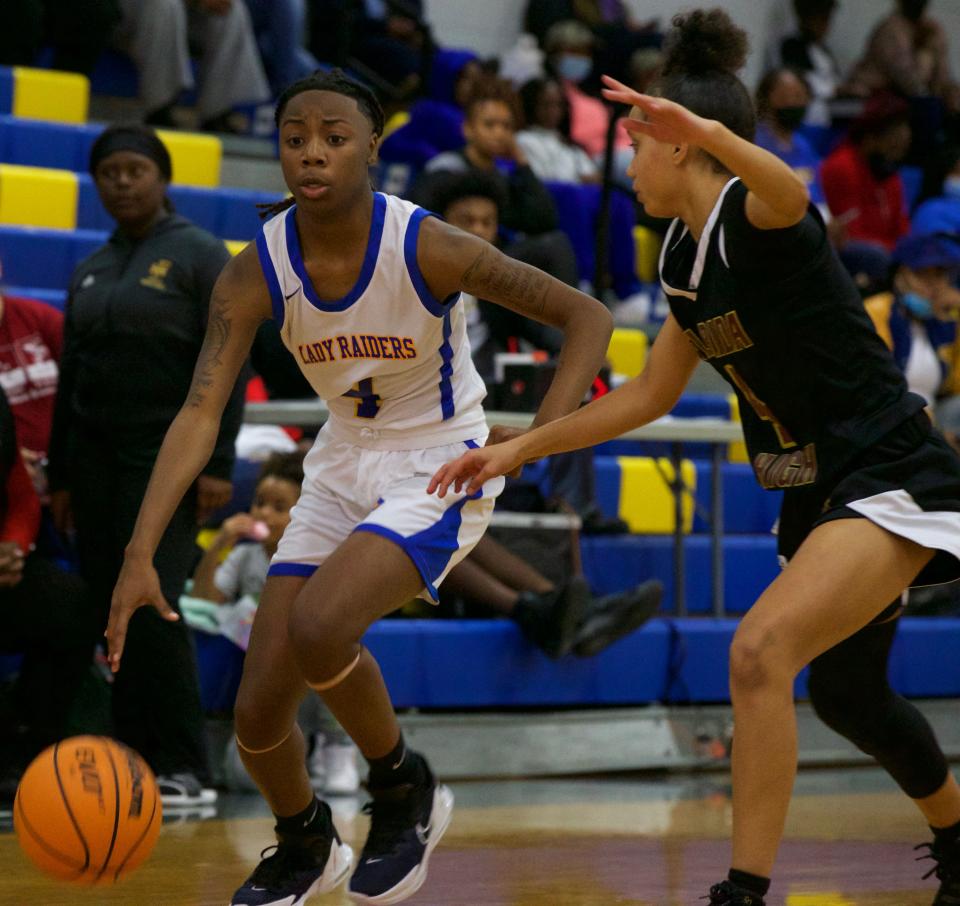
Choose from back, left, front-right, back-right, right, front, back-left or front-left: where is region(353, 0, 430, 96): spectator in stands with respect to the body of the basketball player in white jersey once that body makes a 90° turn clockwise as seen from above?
front-right

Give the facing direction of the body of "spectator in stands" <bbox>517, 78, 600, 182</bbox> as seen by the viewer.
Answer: toward the camera

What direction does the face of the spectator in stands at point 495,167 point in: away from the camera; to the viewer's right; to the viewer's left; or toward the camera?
toward the camera

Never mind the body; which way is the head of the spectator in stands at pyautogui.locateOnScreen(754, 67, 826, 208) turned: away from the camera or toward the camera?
toward the camera

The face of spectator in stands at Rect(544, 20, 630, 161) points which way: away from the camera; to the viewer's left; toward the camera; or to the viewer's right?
toward the camera

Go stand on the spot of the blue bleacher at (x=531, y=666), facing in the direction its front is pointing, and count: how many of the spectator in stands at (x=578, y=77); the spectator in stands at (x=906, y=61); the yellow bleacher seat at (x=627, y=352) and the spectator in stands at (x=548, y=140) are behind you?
4

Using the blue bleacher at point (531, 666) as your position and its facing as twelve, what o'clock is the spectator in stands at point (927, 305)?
The spectator in stands is roughly at 7 o'clock from the blue bleacher.

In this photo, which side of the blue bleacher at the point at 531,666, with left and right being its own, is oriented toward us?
front

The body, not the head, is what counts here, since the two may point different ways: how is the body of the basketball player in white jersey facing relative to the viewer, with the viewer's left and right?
facing the viewer and to the left of the viewer

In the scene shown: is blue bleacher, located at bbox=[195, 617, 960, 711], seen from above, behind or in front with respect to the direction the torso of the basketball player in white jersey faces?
behind

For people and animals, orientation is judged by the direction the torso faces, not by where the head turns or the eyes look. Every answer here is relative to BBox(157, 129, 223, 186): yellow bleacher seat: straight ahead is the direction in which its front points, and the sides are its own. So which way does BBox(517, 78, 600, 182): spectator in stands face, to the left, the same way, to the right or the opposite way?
the same way

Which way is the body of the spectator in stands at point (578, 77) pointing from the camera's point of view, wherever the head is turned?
toward the camera

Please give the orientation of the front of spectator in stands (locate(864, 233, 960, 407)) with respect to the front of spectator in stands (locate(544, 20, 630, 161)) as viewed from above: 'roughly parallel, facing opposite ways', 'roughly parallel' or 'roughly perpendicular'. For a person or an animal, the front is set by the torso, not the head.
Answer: roughly parallel

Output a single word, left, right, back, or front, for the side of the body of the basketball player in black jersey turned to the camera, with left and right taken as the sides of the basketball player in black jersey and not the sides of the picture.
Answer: left

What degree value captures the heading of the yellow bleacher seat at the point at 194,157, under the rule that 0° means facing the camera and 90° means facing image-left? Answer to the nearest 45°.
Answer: approximately 0°

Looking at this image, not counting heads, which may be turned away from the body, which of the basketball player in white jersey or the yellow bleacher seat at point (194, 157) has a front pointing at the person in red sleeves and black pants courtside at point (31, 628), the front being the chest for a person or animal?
the yellow bleacher seat

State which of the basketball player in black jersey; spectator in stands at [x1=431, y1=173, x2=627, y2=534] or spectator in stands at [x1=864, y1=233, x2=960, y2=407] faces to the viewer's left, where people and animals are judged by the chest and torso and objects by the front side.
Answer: the basketball player in black jersey
